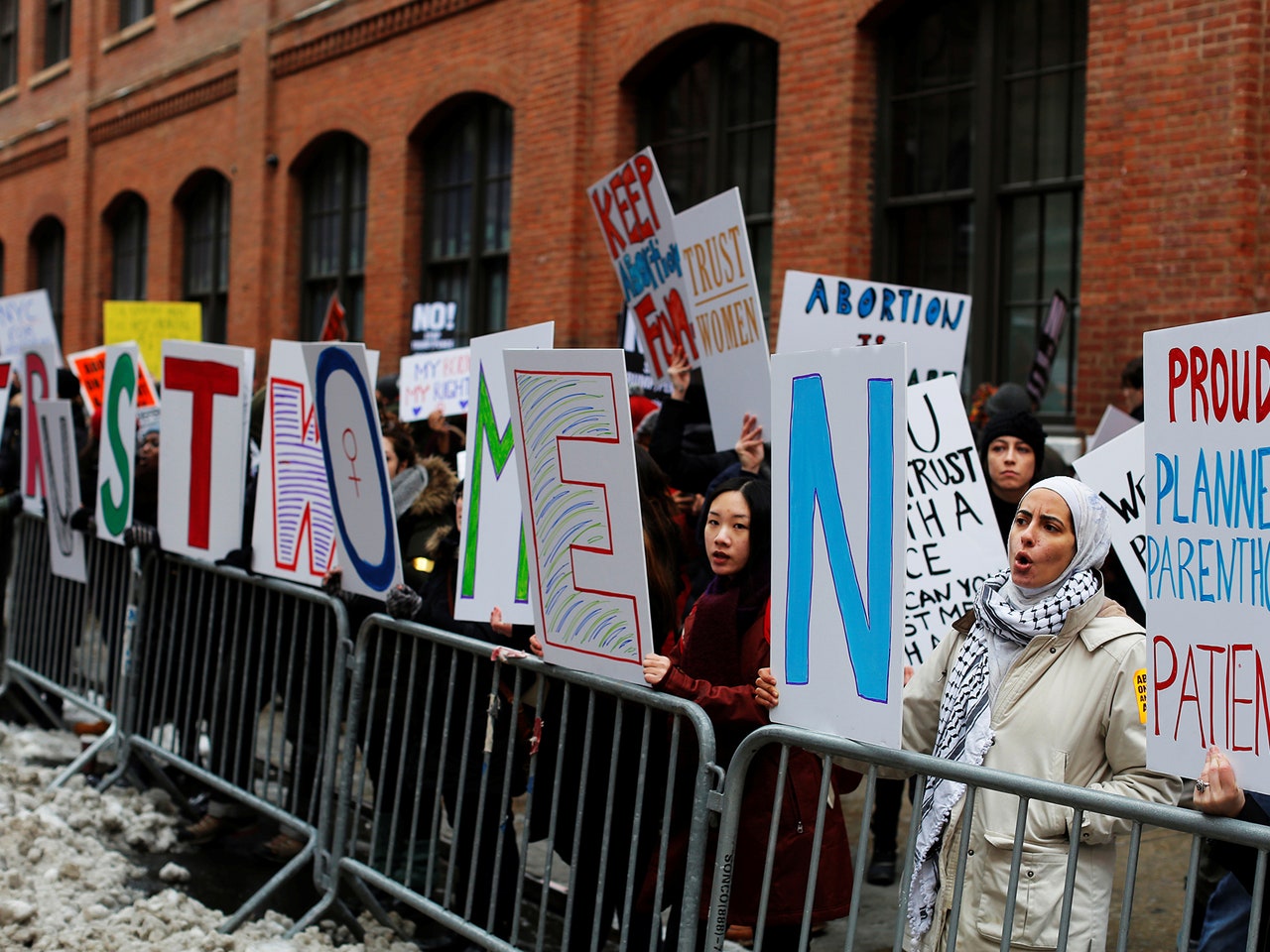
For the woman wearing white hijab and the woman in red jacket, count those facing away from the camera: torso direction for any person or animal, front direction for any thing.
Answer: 0

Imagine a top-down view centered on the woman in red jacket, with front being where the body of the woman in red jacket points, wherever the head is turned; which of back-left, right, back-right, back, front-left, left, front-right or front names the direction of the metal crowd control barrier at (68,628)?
right

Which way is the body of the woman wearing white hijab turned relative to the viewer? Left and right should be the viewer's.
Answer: facing the viewer and to the left of the viewer

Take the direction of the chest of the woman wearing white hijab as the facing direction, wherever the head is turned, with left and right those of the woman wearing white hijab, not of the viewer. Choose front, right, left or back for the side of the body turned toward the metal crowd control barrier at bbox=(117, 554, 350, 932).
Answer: right

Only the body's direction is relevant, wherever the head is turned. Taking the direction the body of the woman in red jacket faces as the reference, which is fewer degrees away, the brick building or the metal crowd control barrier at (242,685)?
the metal crowd control barrier

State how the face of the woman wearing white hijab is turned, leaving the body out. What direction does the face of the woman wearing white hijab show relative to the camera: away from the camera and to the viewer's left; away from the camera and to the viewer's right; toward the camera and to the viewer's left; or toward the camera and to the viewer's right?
toward the camera and to the viewer's left

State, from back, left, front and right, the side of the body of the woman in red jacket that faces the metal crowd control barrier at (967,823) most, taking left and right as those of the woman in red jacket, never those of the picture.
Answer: left

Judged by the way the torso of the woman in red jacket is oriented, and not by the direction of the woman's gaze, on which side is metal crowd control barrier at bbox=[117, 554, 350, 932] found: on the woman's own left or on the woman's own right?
on the woman's own right

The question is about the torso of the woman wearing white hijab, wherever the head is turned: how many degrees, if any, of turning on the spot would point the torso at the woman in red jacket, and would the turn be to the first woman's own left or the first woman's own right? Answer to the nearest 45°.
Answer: approximately 90° to the first woman's own right

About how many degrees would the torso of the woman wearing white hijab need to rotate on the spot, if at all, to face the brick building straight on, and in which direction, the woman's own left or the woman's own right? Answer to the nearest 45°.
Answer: approximately 135° to the woman's own right

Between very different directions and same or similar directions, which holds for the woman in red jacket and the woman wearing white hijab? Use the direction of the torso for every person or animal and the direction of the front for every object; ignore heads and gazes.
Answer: same or similar directions

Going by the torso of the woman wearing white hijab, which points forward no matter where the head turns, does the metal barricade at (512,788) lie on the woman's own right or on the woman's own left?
on the woman's own right

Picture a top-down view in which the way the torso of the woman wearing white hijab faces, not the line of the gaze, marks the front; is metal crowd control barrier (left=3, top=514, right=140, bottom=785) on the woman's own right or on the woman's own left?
on the woman's own right

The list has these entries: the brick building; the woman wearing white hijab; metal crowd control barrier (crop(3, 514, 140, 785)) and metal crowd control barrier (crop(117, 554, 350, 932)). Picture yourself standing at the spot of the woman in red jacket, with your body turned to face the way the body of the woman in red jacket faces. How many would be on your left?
1
